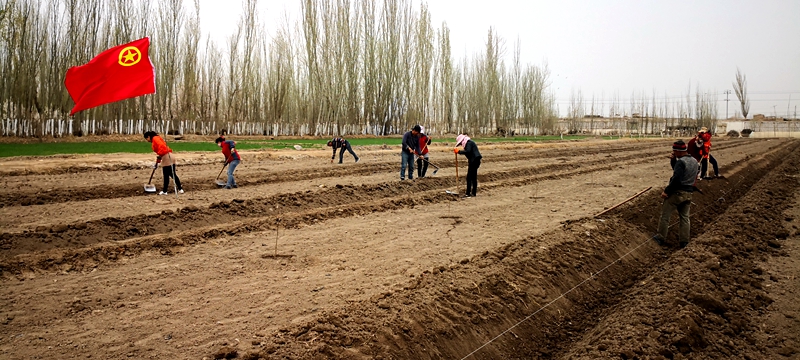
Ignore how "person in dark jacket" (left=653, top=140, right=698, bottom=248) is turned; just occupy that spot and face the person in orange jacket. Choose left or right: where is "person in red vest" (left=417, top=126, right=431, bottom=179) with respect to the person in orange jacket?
right

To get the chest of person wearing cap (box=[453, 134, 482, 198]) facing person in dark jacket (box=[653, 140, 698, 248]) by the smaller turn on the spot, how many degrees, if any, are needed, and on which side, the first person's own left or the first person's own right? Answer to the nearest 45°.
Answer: approximately 135° to the first person's own left

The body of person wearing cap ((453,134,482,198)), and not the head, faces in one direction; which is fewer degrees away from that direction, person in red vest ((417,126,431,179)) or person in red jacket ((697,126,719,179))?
the person in red vest

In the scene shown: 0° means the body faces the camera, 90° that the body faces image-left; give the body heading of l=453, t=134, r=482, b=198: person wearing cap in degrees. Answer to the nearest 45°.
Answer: approximately 90°
